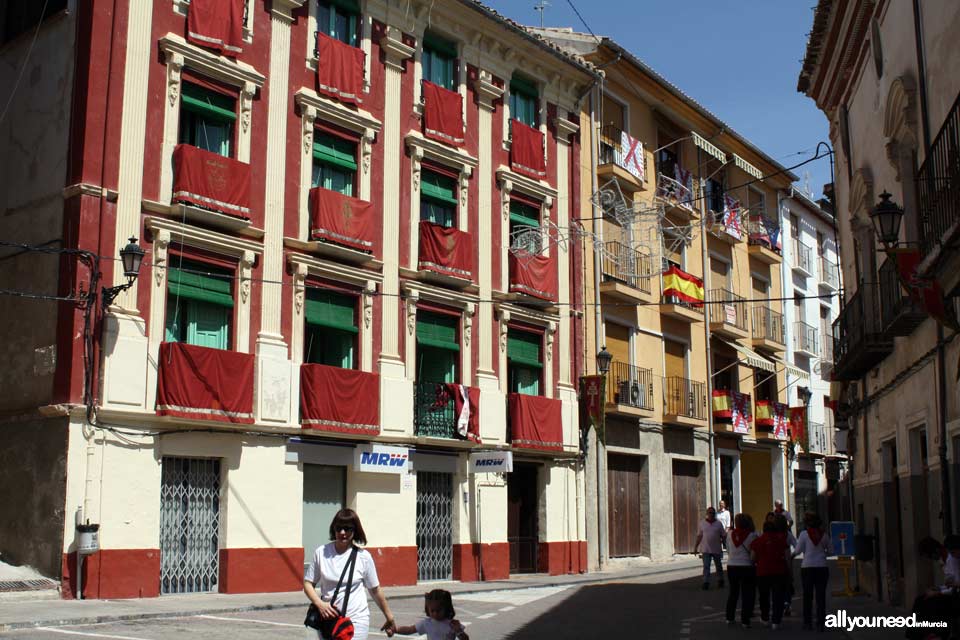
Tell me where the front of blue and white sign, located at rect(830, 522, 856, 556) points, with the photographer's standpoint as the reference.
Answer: facing the viewer

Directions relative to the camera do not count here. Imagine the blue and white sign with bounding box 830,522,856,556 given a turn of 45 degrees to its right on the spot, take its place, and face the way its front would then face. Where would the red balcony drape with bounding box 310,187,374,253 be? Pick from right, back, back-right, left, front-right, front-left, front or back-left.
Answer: front-right

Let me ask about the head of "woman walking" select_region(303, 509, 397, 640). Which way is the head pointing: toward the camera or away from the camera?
toward the camera

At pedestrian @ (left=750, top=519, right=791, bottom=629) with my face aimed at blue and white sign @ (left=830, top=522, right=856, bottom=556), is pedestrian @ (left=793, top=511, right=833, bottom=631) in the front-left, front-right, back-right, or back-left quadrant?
front-right

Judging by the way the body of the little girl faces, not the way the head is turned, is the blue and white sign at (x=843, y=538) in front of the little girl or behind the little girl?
behind

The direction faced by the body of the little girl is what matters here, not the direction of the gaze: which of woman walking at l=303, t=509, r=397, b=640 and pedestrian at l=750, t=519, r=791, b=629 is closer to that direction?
the woman walking

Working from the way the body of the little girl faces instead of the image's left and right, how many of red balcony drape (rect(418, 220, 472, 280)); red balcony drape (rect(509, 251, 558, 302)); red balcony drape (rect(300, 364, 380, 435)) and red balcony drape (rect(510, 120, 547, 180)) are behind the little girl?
4

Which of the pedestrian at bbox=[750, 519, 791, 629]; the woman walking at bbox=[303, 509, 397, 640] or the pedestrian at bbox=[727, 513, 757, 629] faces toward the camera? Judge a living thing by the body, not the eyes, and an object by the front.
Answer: the woman walking

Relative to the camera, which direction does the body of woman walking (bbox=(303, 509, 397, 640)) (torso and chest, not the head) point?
toward the camera

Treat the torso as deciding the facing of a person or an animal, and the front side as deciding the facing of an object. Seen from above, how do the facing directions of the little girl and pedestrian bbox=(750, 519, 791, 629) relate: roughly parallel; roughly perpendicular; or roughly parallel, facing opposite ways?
roughly parallel, facing opposite ways

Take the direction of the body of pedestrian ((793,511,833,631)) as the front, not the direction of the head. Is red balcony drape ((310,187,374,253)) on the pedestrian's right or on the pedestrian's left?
on the pedestrian's left

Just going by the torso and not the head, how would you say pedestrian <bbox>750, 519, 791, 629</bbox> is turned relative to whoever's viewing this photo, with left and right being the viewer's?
facing away from the viewer

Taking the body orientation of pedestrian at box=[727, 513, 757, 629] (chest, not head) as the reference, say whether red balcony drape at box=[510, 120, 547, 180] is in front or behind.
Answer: in front

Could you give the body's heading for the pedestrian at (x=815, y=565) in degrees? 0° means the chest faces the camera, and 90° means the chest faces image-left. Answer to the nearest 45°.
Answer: approximately 180°

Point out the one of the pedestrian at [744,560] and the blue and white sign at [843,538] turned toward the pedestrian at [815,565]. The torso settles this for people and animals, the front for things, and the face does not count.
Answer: the blue and white sign
